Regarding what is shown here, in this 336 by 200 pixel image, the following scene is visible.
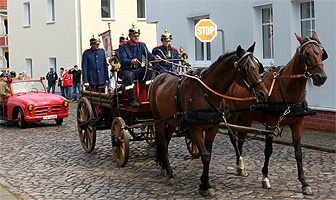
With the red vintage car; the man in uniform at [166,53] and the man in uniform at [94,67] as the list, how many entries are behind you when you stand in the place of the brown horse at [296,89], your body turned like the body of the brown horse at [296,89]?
3

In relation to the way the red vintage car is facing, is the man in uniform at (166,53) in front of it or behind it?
in front

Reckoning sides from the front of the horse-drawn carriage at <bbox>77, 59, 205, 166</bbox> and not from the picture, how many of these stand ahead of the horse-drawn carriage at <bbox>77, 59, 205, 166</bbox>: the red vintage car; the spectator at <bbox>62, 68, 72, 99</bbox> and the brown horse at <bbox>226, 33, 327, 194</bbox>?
1

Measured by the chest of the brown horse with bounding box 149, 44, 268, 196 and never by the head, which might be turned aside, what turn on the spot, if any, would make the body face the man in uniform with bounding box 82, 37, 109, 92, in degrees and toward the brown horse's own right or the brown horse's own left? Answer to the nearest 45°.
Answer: approximately 180°

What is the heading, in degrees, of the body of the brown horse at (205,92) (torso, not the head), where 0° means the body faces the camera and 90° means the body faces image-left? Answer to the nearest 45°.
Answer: approximately 315°

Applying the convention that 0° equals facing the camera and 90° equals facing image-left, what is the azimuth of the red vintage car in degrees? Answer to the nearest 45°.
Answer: approximately 315°

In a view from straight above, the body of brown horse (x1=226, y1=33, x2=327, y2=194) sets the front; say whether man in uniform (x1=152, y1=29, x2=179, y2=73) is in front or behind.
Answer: behind

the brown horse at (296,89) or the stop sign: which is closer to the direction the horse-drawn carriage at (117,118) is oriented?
the brown horse

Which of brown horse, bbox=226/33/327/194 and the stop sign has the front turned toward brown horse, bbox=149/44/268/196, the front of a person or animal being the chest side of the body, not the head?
the stop sign

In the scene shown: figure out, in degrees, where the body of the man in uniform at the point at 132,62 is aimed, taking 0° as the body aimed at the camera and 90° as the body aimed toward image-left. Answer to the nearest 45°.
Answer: approximately 315°

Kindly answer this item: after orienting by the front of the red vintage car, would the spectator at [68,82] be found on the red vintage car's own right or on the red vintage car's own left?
on the red vintage car's own left
